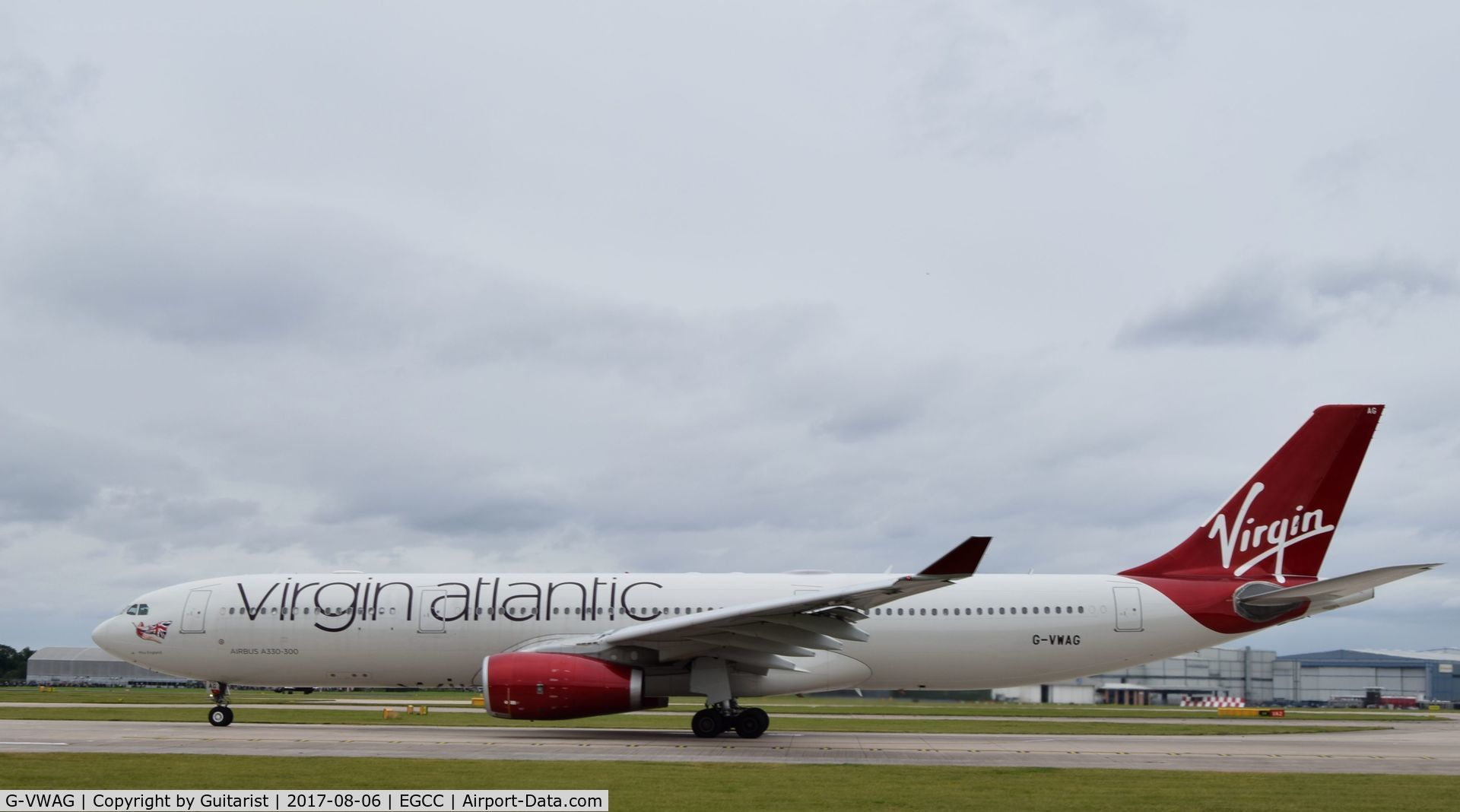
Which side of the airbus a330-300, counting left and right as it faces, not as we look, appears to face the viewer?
left

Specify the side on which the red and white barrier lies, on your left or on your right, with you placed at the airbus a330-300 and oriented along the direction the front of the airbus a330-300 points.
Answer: on your right
